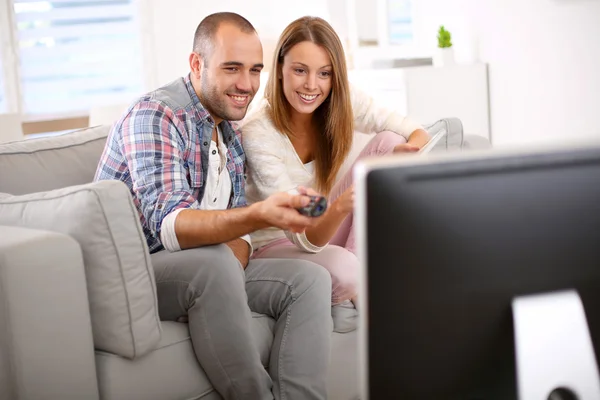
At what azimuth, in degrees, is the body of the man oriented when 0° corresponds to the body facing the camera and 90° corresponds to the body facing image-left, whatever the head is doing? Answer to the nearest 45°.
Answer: approximately 315°

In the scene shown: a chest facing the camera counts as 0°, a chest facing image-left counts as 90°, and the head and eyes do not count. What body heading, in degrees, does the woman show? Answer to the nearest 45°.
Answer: approximately 315°

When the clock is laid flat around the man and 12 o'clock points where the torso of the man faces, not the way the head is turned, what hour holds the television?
The television is roughly at 1 o'clock from the man.

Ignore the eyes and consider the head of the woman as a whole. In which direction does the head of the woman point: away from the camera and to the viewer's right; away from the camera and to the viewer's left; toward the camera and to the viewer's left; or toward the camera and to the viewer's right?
toward the camera and to the viewer's right

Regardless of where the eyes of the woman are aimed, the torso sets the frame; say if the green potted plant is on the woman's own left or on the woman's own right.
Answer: on the woman's own left

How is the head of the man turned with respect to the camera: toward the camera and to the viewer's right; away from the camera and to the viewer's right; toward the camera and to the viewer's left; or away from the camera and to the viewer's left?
toward the camera and to the viewer's right

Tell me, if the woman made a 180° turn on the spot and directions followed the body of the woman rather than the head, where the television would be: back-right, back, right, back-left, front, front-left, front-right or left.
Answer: back-left

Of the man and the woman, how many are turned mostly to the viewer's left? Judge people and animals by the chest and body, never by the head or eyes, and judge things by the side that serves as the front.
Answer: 0

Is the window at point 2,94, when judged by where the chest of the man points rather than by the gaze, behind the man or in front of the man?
behind
